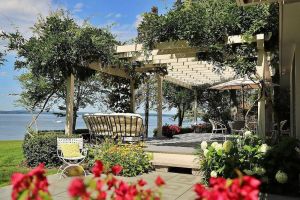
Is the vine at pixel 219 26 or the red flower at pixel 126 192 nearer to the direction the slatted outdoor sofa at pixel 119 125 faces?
the vine

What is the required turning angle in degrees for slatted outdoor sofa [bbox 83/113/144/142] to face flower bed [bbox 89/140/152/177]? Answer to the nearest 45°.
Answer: approximately 135° to its right

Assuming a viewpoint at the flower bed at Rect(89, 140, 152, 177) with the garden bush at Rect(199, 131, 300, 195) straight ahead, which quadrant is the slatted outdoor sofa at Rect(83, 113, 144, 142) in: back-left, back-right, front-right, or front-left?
back-left

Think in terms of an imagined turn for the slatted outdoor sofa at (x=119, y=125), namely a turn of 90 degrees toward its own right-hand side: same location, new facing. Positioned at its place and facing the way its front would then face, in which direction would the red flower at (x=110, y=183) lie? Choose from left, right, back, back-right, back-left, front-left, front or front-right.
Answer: front-right

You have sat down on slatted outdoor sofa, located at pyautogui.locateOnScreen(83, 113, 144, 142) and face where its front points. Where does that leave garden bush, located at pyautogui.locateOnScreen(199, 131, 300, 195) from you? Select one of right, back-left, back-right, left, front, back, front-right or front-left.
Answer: right

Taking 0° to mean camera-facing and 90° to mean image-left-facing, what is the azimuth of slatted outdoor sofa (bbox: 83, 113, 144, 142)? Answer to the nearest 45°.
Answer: approximately 225°

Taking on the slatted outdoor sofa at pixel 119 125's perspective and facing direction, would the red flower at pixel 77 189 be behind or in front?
behind

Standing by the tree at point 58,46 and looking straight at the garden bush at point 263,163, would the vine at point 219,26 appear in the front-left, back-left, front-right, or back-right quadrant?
front-left
